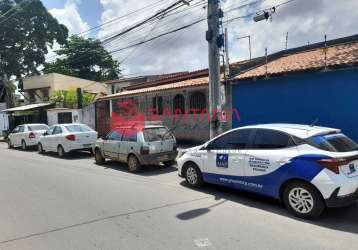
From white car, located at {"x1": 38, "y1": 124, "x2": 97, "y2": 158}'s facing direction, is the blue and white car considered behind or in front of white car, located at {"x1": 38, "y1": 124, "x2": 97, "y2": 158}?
behind

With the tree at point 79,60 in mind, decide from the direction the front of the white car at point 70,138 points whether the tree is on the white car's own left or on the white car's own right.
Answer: on the white car's own right

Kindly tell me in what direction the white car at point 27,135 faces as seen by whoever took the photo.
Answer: facing away from the viewer and to the left of the viewer

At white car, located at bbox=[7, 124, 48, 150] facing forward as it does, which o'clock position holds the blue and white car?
The blue and white car is roughly at 7 o'clock from the white car.

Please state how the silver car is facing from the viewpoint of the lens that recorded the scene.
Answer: facing away from the viewer and to the left of the viewer

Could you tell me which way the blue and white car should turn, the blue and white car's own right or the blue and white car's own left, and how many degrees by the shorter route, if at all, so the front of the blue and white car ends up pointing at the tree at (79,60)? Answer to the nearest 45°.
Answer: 0° — it already faces it

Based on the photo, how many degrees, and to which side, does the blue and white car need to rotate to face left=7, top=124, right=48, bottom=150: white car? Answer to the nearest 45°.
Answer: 0° — it already faces it

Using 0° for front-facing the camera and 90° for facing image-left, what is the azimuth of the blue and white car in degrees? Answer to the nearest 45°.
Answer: approximately 135°

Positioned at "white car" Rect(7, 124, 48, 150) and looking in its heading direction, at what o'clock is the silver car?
The silver car is roughly at 7 o'clock from the white car.

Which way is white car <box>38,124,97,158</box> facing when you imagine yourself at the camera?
facing away from the viewer and to the left of the viewer

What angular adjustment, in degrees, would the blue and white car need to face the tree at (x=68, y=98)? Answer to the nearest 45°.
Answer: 0° — it already faces it
